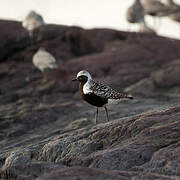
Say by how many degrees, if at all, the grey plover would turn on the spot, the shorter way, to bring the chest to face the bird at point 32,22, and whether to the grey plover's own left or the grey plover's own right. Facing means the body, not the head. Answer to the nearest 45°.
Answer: approximately 90° to the grey plover's own right

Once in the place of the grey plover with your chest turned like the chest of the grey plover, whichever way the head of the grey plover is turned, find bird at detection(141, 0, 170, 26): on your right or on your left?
on your right

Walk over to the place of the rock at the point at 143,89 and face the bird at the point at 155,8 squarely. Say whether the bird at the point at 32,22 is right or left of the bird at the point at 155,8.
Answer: left

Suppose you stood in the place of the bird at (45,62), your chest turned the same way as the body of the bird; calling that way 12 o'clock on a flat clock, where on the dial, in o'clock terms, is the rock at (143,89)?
The rock is roughly at 7 o'clock from the bird.

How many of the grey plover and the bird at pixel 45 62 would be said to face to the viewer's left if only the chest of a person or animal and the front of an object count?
2

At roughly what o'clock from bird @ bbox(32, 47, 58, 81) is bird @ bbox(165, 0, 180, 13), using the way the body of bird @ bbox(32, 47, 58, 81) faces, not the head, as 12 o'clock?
bird @ bbox(165, 0, 180, 13) is roughly at 4 o'clock from bird @ bbox(32, 47, 58, 81).

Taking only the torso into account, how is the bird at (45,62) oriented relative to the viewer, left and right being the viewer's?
facing to the left of the viewer

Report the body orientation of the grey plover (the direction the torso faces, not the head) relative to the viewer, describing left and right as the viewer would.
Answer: facing to the left of the viewer

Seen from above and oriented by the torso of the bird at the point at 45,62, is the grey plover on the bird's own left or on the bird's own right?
on the bird's own left
